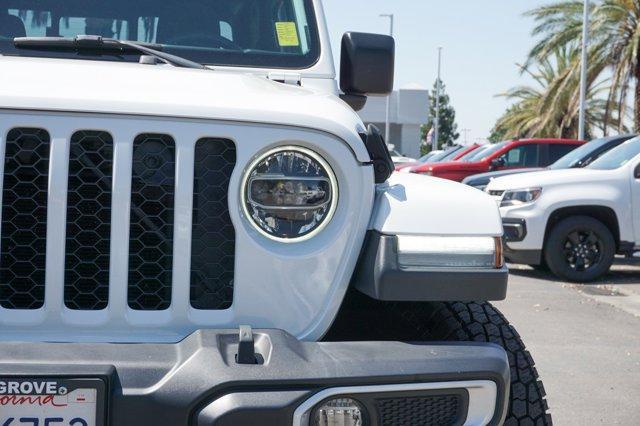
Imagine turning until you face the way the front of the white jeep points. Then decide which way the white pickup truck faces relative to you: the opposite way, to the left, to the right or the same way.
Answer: to the right

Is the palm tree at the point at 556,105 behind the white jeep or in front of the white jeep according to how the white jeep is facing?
behind

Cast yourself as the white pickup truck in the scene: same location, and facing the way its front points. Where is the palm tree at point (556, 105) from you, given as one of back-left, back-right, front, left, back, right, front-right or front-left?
right

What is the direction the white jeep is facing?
toward the camera

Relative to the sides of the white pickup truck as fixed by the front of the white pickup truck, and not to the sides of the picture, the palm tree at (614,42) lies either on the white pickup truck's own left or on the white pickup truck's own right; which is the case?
on the white pickup truck's own right

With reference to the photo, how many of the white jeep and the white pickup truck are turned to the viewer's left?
1

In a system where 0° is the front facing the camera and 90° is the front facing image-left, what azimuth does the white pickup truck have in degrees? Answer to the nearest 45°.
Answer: approximately 90°

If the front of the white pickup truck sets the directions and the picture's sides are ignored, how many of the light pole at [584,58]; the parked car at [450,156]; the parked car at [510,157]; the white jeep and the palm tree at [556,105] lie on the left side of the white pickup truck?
1

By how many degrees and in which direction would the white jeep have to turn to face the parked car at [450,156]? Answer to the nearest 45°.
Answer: approximately 180°

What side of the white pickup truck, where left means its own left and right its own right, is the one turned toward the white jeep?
left

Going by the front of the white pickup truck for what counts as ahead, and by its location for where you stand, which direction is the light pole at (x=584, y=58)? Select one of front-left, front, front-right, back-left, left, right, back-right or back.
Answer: right
